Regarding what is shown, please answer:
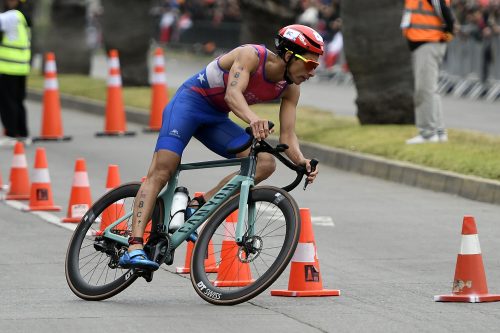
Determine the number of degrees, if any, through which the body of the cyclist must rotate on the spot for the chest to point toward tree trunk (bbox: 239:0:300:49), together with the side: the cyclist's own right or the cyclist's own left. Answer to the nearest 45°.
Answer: approximately 135° to the cyclist's own left

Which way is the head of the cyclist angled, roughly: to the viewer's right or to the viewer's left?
to the viewer's right

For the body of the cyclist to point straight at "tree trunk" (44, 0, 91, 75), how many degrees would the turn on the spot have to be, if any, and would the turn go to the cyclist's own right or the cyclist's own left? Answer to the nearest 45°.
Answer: approximately 135° to the cyclist's own left

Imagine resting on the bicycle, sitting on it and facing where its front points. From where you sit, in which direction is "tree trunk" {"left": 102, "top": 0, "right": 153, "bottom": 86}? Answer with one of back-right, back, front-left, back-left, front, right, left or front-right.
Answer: back-left

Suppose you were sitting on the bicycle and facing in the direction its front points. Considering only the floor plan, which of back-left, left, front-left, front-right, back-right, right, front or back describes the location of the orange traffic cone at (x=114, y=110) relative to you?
back-left

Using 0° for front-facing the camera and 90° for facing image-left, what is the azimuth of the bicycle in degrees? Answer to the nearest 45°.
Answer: approximately 315°

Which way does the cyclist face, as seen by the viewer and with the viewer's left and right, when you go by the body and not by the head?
facing the viewer and to the right of the viewer

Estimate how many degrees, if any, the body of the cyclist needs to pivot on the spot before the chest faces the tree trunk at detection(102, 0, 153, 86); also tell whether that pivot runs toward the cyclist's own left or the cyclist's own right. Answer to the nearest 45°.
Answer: approximately 135° to the cyclist's own left

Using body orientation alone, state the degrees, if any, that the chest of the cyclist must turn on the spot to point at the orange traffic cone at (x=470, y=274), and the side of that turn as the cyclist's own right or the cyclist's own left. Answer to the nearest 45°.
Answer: approximately 45° to the cyclist's own left
